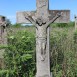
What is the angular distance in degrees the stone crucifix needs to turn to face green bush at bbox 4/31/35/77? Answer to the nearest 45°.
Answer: approximately 135° to its right

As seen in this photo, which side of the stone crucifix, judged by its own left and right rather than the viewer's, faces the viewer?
front
